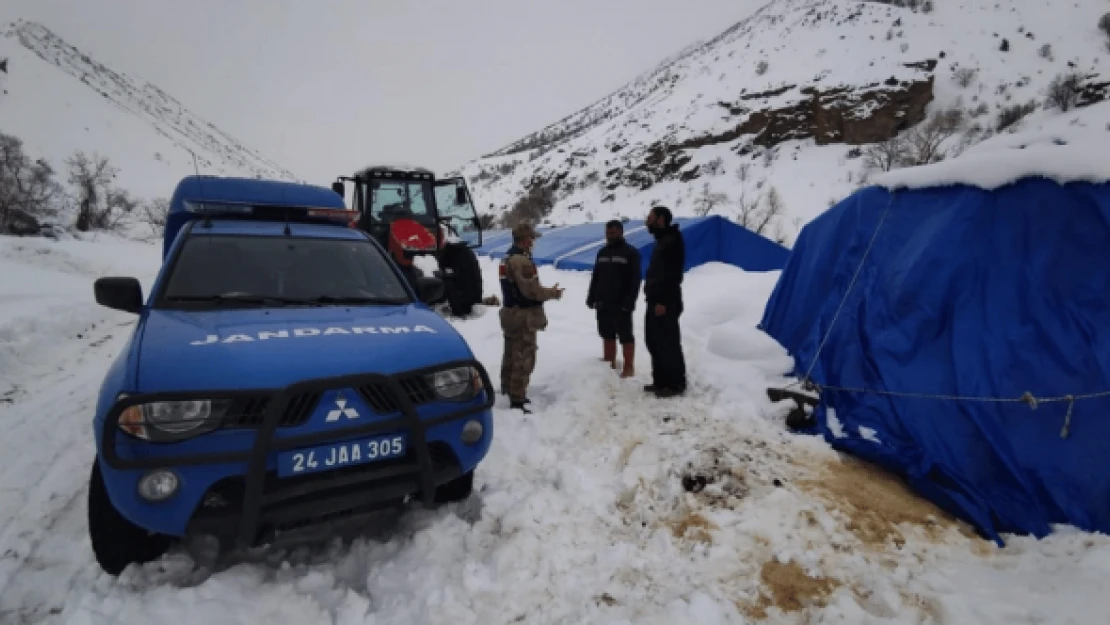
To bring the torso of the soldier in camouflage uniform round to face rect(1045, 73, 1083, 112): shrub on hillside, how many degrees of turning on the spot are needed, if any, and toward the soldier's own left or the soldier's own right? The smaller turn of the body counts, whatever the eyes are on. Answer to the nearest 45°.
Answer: approximately 45° to the soldier's own left

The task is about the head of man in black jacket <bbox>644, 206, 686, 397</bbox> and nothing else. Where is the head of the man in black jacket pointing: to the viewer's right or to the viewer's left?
to the viewer's left

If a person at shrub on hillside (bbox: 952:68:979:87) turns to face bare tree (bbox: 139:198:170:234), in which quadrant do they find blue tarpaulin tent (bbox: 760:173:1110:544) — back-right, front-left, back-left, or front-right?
front-left

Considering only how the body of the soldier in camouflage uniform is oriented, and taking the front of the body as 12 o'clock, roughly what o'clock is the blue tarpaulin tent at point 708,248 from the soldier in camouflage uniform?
The blue tarpaulin tent is roughly at 10 o'clock from the soldier in camouflage uniform.

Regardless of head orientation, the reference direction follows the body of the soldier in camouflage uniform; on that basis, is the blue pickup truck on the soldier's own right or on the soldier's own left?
on the soldier's own right

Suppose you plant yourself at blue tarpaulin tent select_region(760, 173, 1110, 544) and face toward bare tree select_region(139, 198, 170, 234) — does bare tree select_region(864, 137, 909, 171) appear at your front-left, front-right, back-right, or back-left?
front-right

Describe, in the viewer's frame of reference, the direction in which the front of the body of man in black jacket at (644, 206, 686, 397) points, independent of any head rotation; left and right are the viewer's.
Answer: facing to the left of the viewer

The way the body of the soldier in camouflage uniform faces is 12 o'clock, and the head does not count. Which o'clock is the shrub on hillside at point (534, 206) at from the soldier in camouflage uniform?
The shrub on hillside is roughly at 9 o'clock from the soldier in camouflage uniform.

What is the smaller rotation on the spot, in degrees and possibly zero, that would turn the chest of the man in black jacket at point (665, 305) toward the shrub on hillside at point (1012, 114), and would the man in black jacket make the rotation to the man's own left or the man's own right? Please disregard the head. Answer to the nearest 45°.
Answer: approximately 135° to the man's own right

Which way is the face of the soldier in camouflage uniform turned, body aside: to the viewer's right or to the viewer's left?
to the viewer's right

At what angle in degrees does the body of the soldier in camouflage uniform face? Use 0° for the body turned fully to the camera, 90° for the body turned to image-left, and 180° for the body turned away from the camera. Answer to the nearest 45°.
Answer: approximately 270°

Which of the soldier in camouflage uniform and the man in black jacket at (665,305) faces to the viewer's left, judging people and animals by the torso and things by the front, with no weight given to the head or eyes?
the man in black jacket

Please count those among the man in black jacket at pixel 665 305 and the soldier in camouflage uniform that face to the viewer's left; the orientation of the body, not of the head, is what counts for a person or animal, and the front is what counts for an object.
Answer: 1

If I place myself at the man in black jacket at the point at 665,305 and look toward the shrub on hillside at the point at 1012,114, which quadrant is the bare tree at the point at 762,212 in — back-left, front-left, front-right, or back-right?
front-left

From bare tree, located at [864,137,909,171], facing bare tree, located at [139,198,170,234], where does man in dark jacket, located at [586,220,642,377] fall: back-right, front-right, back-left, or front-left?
front-left

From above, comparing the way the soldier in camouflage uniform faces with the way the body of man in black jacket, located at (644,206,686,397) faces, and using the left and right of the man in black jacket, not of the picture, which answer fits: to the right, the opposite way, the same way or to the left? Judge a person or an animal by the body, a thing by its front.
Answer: the opposite way
